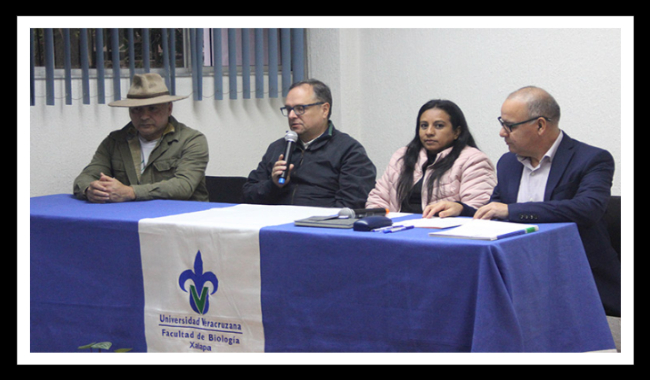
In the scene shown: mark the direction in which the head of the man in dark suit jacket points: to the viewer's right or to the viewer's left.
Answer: to the viewer's left

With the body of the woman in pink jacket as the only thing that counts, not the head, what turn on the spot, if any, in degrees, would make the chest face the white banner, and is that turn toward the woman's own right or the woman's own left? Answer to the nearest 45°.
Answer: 0° — they already face it

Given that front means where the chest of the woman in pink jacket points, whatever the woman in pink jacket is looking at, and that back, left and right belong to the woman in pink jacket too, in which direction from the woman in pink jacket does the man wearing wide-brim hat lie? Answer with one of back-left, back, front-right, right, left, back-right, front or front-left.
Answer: front-right

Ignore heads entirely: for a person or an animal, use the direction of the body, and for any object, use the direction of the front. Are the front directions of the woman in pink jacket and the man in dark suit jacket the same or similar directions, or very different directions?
same or similar directions

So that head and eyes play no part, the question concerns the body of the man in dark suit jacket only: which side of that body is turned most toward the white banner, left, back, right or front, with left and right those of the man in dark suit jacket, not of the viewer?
front

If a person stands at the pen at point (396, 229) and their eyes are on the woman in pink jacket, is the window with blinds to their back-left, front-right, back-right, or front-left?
front-left

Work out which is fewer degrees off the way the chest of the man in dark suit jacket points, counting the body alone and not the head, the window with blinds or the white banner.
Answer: the white banner

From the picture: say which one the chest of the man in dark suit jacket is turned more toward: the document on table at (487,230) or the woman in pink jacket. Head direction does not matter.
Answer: the document on table

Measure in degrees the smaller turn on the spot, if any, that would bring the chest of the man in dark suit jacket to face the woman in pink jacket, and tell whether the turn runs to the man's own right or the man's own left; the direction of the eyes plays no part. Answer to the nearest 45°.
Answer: approximately 90° to the man's own right

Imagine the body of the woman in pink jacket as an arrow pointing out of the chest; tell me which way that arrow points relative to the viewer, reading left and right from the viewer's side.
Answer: facing the viewer and to the left of the viewer

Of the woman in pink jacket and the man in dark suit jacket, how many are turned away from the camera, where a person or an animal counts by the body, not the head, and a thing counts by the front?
0

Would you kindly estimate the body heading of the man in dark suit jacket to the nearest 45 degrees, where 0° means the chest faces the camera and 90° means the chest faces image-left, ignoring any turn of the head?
approximately 45°

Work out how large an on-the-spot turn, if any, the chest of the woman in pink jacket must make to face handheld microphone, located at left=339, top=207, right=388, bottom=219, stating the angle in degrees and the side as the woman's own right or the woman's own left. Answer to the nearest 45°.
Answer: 0° — they already face it

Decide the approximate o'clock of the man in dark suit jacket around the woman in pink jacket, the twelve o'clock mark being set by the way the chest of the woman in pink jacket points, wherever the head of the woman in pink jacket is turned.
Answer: The man in dark suit jacket is roughly at 9 o'clock from the woman in pink jacket.

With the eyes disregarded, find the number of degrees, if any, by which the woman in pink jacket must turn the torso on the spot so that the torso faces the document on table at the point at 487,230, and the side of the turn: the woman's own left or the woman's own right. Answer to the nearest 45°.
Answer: approximately 45° to the woman's own left

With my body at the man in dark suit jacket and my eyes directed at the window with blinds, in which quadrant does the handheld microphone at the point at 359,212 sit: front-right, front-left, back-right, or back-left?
front-left
